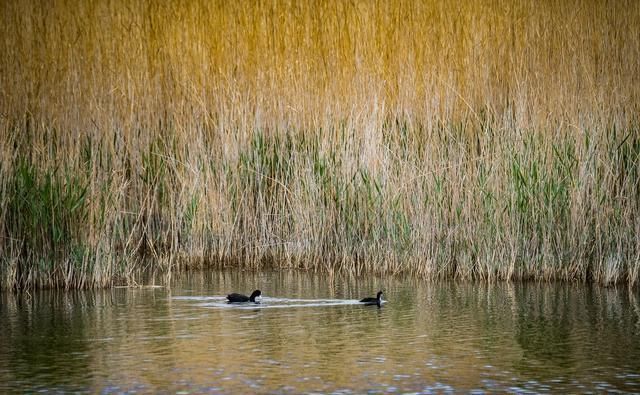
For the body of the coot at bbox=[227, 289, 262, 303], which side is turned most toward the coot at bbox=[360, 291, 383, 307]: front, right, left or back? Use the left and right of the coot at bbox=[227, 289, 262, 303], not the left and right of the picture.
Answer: front

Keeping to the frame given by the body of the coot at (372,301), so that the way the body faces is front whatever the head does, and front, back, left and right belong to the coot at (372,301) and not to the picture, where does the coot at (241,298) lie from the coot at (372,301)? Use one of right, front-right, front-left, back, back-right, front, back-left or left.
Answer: back

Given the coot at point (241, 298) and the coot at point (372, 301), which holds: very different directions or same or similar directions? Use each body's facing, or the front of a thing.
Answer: same or similar directions

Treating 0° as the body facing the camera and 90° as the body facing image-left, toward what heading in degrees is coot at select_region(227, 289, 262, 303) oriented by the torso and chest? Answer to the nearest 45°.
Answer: approximately 270°

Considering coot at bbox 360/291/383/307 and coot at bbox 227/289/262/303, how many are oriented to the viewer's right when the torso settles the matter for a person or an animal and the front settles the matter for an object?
2

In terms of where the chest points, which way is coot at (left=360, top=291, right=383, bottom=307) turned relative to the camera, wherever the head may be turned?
to the viewer's right
